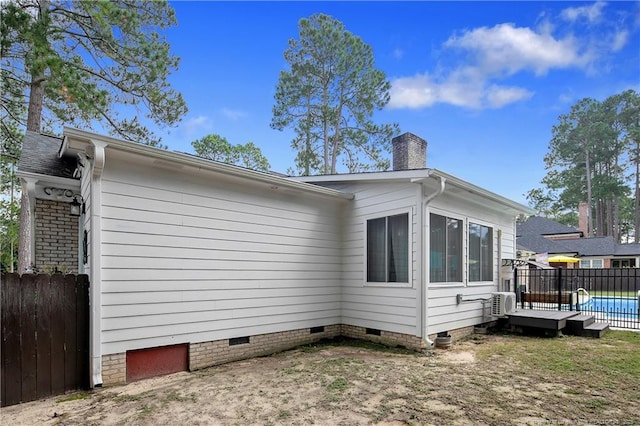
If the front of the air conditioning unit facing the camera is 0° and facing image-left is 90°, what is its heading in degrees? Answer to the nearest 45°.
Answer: approximately 315°

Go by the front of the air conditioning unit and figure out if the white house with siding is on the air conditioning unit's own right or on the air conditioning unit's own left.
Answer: on the air conditioning unit's own right

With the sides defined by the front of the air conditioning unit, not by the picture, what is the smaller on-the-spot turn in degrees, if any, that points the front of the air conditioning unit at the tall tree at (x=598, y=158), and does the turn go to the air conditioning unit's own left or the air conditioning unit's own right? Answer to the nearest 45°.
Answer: approximately 135° to the air conditioning unit's own left

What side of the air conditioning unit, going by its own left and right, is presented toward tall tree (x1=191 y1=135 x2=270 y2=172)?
back

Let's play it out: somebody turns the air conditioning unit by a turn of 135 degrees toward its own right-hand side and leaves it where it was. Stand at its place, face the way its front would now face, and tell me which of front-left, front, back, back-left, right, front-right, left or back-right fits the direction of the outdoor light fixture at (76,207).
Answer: front-left

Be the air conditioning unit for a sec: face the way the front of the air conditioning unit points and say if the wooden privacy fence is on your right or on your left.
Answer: on your right
